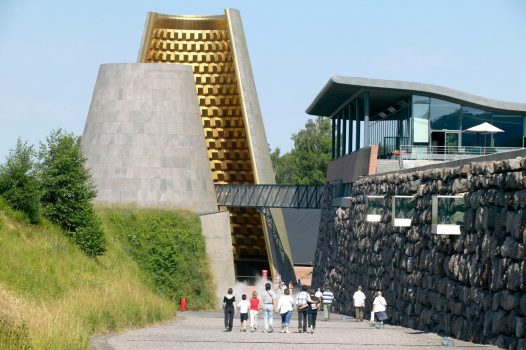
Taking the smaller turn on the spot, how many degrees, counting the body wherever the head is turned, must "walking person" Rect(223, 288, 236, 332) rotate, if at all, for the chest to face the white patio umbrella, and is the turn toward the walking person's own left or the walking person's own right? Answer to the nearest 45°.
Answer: approximately 45° to the walking person's own right

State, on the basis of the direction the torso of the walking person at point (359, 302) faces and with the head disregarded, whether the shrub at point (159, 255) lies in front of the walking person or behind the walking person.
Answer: in front

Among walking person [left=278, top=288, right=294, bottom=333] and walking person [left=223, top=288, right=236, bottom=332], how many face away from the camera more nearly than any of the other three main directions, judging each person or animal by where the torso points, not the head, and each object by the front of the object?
2

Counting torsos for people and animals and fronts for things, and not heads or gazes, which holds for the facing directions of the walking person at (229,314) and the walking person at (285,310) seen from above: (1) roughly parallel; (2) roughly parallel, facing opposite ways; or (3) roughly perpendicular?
roughly parallel

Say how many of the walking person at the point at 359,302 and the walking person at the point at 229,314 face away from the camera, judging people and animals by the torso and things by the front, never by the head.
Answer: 2

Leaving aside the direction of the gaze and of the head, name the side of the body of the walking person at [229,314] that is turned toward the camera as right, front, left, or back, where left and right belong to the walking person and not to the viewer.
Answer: back

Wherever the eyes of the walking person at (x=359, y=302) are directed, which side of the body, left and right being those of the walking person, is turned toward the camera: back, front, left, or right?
back

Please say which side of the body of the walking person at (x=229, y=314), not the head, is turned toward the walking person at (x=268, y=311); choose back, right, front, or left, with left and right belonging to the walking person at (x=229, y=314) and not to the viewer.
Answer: right

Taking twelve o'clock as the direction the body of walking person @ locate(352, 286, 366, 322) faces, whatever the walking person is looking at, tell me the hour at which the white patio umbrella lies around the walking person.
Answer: The white patio umbrella is roughly at 1 o'clock from the walking person.

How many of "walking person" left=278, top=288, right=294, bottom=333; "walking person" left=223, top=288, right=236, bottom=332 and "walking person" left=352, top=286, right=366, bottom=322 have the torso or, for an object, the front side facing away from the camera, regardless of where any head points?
3

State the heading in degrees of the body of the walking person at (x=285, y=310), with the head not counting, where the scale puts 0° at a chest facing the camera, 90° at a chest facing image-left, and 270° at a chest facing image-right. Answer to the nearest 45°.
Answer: approximately 180°
